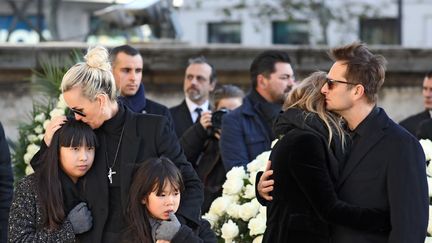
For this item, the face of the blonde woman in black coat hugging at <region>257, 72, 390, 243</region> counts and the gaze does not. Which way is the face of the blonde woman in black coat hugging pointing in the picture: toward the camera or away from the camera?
away from the camera

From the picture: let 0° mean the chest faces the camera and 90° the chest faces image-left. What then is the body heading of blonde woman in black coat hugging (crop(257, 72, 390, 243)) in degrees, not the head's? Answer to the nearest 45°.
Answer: approximately 270°

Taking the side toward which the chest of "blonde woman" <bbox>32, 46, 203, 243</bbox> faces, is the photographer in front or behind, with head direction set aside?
behind

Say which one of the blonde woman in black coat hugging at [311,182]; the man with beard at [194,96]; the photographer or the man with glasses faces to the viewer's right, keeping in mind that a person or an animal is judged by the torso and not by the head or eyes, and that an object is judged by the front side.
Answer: the blonde woman in black coat hugging

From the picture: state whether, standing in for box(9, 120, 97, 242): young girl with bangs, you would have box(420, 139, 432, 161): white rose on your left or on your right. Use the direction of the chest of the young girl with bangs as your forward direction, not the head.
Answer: on your left

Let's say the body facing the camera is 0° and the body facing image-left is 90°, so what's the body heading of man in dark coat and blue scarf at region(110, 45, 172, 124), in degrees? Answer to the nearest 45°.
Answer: approximately 315°

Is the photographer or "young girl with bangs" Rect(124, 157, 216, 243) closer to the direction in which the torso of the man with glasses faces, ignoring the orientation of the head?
the young girl with bangs
